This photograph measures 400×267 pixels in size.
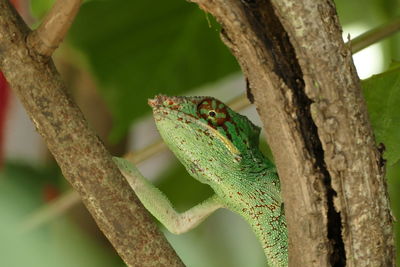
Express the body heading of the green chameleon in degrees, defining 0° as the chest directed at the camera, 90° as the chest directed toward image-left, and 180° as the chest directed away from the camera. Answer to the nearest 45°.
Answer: approximately 90°
